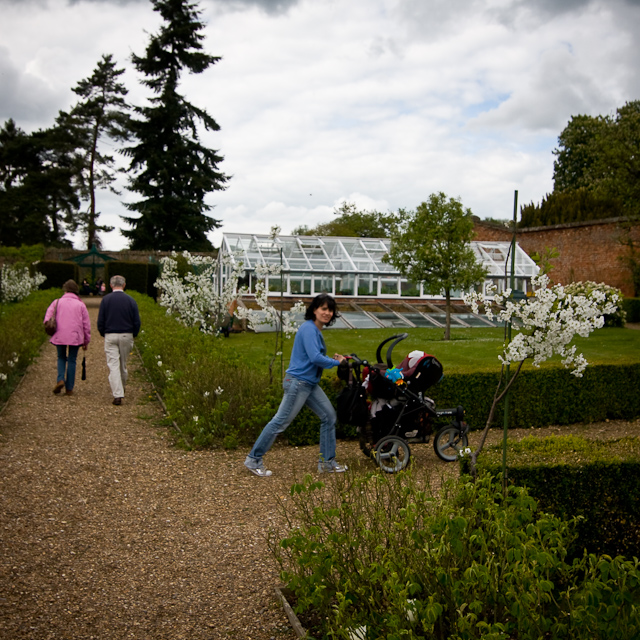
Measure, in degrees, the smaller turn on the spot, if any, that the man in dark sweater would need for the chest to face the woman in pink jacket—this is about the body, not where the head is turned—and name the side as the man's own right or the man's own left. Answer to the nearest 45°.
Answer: approximately 45° to the man's own left

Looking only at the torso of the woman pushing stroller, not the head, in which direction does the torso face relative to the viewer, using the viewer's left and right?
facing to the right of the viewer

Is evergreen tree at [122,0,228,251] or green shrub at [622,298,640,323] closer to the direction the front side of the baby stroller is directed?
the green shrub

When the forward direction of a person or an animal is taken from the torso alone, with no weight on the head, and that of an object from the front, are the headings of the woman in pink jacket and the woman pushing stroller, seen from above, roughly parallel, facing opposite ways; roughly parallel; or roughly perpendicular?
roughly perpendicular

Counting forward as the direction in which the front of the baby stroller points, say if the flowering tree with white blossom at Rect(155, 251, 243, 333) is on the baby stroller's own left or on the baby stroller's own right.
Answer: on the baby stroller's own left

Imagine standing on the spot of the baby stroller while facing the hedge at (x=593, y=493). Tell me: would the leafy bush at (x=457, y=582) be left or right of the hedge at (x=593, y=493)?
right

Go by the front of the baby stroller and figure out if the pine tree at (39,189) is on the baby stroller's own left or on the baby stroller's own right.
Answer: on the baby stroller's own left

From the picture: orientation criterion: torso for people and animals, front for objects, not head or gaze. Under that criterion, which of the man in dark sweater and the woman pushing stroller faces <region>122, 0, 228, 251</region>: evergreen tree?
the man in dark sweater

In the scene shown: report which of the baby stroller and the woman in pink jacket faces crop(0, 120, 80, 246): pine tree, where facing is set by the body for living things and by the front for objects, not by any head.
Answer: the woman in pink jacket

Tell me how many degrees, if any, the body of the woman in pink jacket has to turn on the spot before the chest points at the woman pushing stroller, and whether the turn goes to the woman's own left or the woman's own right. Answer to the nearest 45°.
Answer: approximately 135° to the woman's own right

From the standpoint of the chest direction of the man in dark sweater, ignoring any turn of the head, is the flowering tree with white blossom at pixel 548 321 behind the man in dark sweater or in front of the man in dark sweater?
behind

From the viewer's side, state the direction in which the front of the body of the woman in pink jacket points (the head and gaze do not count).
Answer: away from the camera

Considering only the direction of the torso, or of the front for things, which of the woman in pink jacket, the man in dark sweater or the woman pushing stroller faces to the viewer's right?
the woman pushing stroller

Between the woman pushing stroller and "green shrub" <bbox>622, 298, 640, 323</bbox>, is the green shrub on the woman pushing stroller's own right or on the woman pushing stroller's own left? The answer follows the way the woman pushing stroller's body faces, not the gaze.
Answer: on the woman pushing stroller's own left

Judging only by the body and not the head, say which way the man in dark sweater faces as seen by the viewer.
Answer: away from the camera
